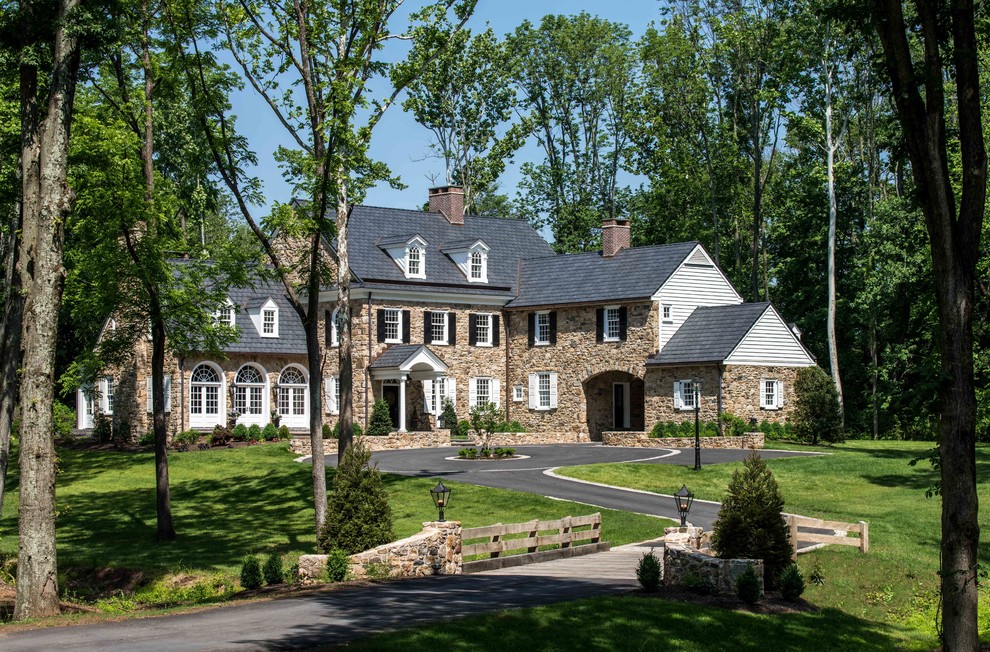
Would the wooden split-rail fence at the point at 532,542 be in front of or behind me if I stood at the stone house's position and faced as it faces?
in front

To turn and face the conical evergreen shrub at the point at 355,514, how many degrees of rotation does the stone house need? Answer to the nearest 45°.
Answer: approximately 45° to its right

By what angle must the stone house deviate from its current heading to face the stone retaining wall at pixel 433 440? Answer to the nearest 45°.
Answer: approximately 45° to its right

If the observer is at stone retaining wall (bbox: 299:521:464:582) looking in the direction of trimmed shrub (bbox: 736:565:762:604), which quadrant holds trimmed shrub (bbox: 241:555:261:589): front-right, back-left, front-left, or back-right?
back-right

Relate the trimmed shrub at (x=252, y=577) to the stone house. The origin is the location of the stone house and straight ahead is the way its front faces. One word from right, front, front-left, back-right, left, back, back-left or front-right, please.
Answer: front-right

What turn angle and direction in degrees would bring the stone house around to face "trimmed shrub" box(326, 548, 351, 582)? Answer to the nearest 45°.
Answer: approximately 45° to its right

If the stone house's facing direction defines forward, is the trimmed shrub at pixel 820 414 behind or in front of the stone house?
in front

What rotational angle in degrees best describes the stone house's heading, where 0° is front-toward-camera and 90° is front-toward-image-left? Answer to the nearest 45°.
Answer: approximately 315°
